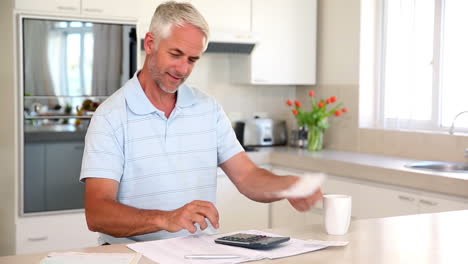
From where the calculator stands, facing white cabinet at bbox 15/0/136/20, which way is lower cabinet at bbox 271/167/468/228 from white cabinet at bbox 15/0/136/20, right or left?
right

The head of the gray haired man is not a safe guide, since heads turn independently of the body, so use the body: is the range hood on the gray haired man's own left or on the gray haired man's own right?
on the gray haired man's own left

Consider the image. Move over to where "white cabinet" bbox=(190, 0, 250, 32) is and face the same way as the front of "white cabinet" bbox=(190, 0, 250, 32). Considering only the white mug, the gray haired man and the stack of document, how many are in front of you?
3

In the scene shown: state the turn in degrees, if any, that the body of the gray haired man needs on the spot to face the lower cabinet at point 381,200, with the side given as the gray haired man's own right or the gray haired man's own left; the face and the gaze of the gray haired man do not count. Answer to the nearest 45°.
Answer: approximately 90° to the gray haired man's own left

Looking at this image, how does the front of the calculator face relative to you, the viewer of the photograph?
facing away from the viewer and to the left of the viewer

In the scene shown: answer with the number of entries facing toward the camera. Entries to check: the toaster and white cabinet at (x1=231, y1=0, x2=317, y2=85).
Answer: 2

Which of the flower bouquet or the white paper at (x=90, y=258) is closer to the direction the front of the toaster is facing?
the white paper

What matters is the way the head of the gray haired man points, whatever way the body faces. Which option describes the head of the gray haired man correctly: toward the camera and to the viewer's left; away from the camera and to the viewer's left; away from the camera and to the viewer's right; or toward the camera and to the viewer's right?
toward the camera and to the viewer's right

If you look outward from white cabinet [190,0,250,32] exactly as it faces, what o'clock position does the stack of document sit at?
The stack of document is roughly at 12 o'clock from the white cabinet.
